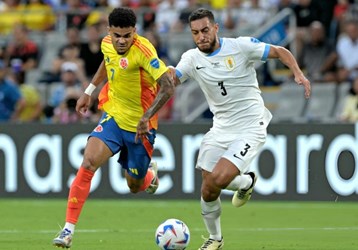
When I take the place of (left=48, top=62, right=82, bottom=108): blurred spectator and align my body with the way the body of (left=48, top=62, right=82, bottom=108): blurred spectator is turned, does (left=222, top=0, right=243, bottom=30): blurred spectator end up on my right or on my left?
on my left

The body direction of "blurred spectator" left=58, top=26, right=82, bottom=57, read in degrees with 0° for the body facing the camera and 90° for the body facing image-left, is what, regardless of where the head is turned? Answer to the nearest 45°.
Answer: approximately 0°

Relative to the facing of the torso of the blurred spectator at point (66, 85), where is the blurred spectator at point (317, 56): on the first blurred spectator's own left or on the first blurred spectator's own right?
on the first blurred spectator's own left

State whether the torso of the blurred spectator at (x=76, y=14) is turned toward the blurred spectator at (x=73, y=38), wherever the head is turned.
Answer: yes

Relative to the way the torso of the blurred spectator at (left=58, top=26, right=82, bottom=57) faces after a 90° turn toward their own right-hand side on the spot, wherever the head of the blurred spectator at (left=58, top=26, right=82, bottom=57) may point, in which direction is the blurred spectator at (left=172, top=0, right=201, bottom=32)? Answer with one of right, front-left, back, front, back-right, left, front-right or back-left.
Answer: back

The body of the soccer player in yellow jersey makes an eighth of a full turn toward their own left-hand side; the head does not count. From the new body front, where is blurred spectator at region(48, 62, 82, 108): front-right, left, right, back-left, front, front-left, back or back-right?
back

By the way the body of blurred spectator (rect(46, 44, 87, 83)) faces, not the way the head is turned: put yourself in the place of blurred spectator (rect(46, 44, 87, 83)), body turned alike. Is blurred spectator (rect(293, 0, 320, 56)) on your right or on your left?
on your left

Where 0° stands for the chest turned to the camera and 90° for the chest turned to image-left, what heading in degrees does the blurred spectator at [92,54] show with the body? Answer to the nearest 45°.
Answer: approximately 0°
